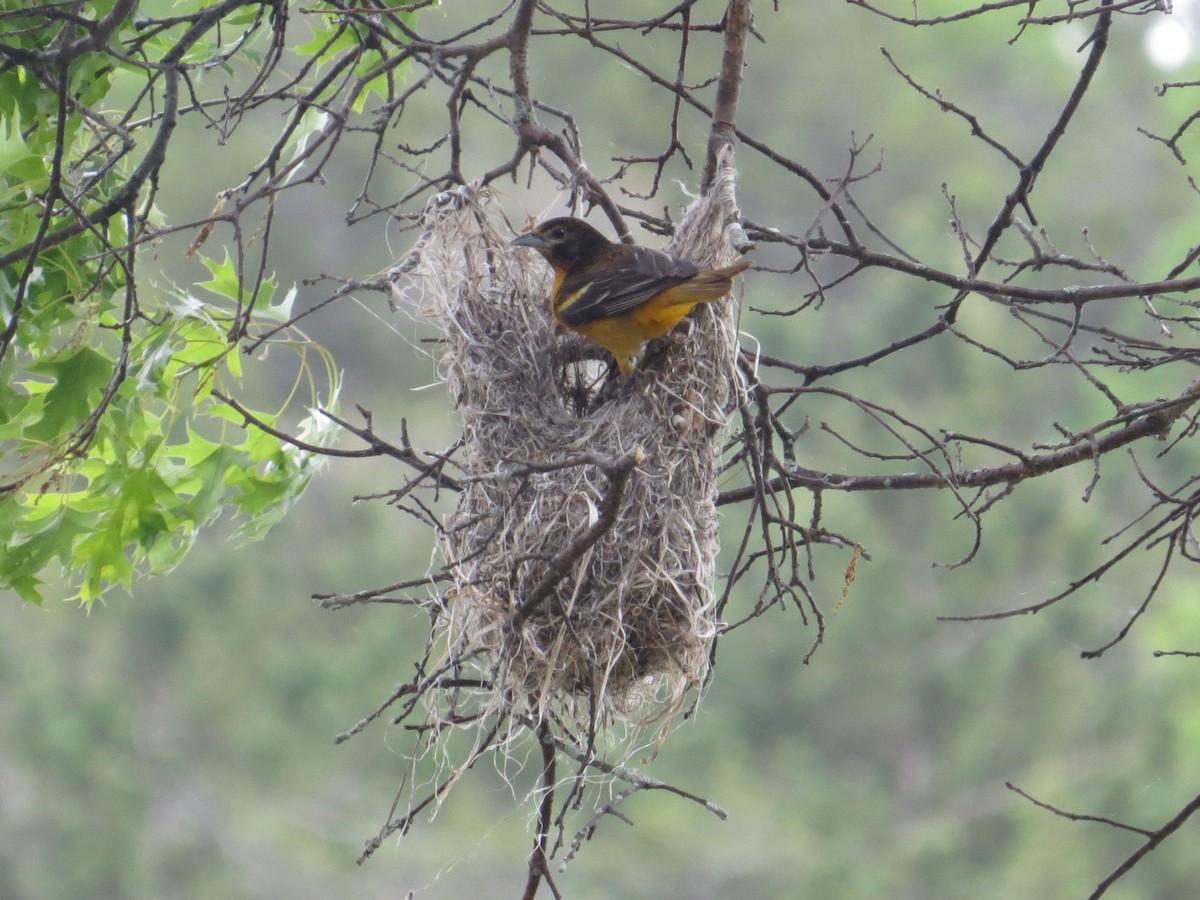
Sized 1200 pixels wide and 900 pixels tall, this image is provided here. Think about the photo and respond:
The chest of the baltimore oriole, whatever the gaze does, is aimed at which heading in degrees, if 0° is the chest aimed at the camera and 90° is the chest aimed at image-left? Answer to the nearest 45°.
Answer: approximately 90°
